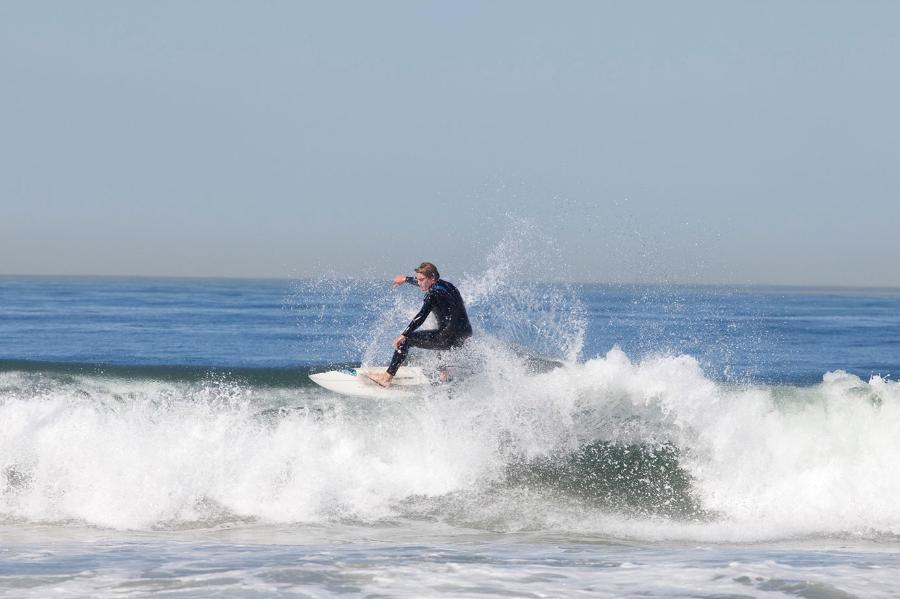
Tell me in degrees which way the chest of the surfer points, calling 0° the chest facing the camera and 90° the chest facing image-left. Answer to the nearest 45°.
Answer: approximately 90°

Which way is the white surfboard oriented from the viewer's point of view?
to the viewer's left
